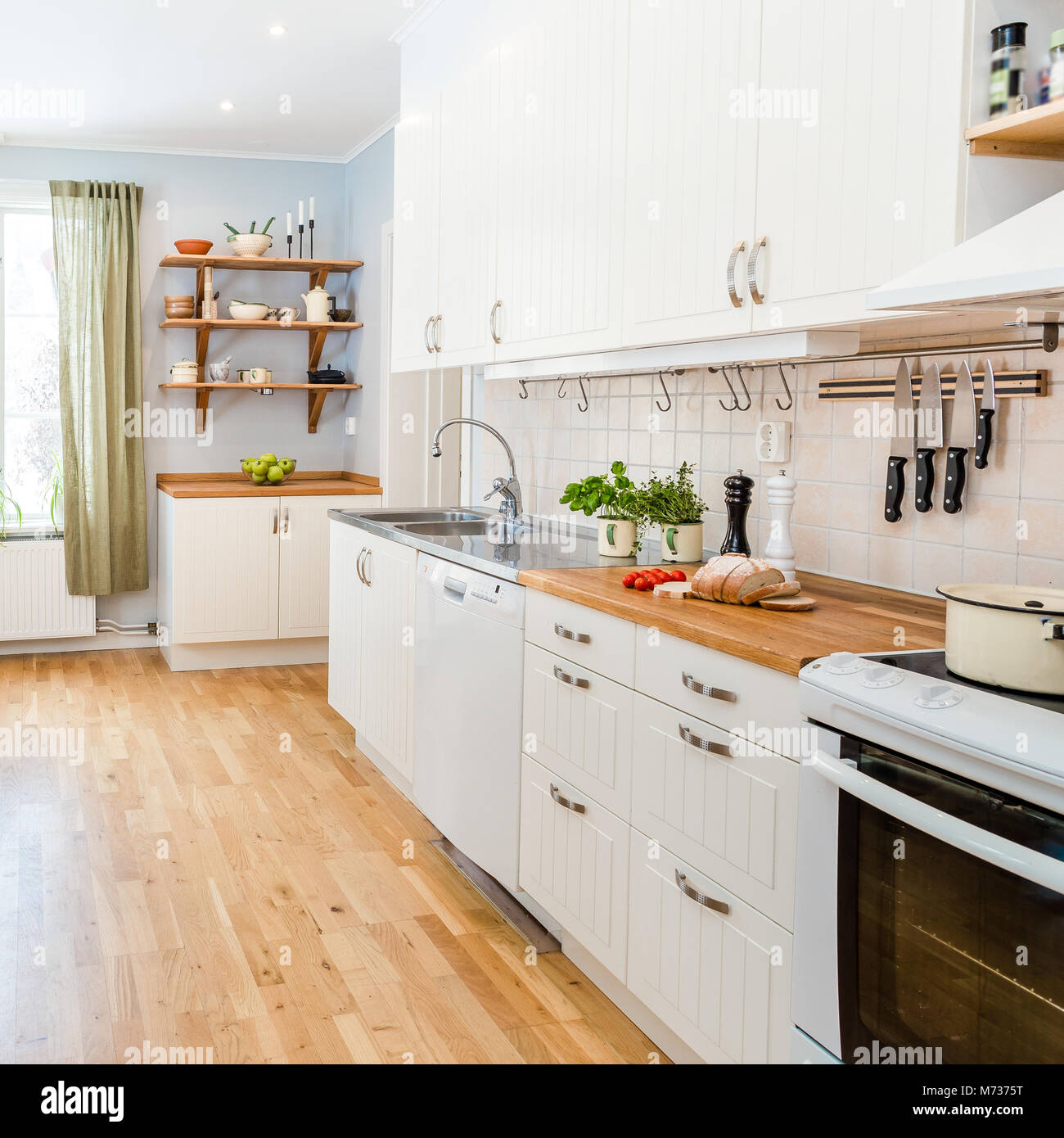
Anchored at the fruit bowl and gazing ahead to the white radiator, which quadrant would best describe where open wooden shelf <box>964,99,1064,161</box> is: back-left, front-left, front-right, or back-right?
back-left

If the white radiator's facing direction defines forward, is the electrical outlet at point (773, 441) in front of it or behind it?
in front

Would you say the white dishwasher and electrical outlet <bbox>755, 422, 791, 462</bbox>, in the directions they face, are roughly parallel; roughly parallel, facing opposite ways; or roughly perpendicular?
roughly parallel

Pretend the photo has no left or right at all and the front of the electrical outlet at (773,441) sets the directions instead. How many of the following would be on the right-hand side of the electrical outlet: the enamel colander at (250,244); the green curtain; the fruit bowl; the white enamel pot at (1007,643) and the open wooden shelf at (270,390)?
4

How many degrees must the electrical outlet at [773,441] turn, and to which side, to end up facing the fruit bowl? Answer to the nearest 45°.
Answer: approximately 90° to its right

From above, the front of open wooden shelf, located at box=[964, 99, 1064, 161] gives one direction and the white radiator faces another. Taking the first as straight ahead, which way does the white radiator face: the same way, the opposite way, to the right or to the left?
to the left

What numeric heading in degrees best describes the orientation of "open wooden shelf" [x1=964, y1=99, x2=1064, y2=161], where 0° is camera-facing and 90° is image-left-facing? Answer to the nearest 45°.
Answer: approximately 45°

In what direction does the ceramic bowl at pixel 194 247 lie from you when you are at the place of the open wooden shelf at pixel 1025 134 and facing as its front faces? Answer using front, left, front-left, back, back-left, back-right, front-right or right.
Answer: right

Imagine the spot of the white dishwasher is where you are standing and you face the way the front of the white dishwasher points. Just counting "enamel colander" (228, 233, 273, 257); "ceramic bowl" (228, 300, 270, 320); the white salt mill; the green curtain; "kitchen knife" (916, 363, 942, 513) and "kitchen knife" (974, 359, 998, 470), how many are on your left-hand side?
3

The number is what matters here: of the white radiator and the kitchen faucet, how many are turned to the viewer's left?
1

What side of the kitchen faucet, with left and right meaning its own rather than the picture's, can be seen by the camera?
left

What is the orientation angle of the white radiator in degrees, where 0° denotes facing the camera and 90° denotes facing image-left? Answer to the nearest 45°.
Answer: approximately 0°
